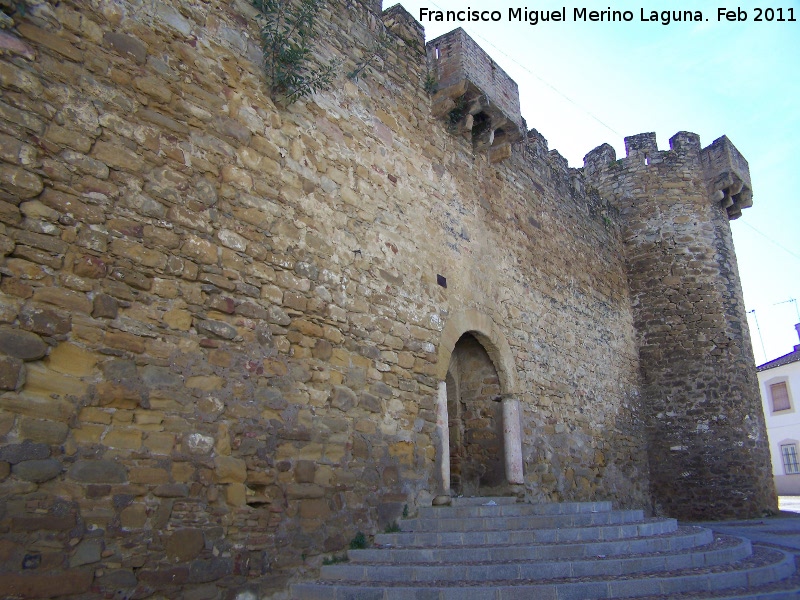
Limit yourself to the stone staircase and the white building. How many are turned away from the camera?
0

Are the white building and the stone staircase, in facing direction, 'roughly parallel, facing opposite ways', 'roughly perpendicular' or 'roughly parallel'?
roughly perpendicular

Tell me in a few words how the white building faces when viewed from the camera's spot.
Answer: facing the viewer and to the left of the viewer

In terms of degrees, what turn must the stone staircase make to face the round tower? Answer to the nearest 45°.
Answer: approximately 135° to its left

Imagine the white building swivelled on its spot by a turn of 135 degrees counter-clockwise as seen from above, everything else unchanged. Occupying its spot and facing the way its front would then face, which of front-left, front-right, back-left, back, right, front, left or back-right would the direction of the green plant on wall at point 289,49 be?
right

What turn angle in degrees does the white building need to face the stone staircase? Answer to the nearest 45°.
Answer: approximately 45° to its left

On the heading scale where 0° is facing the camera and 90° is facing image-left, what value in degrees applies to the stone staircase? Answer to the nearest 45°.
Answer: approximately 315°
